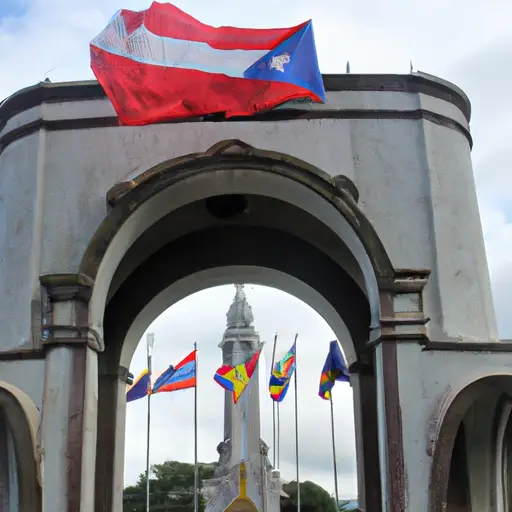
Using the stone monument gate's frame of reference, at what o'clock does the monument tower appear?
The monument tower is roughly at 6 o'clock from the stone monument gate.

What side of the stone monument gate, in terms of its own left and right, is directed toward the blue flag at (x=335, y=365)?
back

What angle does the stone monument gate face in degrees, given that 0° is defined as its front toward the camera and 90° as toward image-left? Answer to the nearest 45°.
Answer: approximately 0°

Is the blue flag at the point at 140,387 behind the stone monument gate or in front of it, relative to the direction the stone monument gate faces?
behind

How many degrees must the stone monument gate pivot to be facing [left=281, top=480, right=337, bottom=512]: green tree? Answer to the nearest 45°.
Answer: approximately 180°
